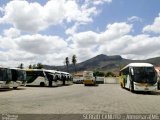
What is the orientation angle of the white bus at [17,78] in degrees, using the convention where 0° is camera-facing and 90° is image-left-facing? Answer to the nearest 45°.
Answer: approximately 315°
